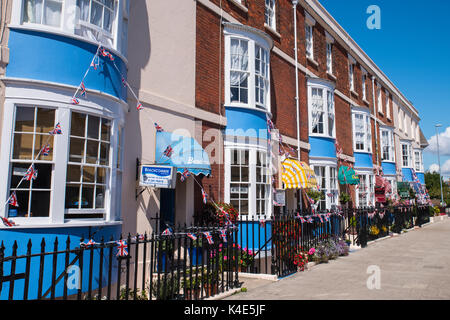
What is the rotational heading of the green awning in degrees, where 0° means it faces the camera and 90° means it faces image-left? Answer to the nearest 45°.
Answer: approximately 315°

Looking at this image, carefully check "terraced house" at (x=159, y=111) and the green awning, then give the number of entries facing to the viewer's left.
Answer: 0

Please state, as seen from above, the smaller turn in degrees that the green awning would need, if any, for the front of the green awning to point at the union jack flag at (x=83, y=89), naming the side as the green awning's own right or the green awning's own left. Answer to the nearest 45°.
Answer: approximately 45° to the green awning's own right

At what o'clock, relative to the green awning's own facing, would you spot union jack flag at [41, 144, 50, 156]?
The union jack flag is roughly at 2 o'clock from the green awning.

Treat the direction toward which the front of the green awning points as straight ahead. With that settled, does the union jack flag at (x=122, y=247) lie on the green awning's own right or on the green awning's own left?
on the green awning's own right

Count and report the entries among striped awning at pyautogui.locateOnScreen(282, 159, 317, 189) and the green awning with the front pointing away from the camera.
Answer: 0

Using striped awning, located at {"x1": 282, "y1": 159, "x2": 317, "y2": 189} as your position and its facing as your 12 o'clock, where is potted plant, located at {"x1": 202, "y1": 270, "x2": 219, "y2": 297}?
The potted plant is roughly at 2 o'clock from the striped awning.

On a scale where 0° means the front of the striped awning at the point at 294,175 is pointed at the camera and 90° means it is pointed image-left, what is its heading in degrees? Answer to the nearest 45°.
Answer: approximately 315°

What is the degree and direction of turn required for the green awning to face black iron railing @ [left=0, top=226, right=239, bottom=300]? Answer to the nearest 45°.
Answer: approximately 45° to its right

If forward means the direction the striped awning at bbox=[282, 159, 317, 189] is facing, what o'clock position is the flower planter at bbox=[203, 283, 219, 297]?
The flower planter is roughly at 2 o'clock from the striped awning.

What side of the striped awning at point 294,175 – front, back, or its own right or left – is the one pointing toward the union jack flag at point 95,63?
right
